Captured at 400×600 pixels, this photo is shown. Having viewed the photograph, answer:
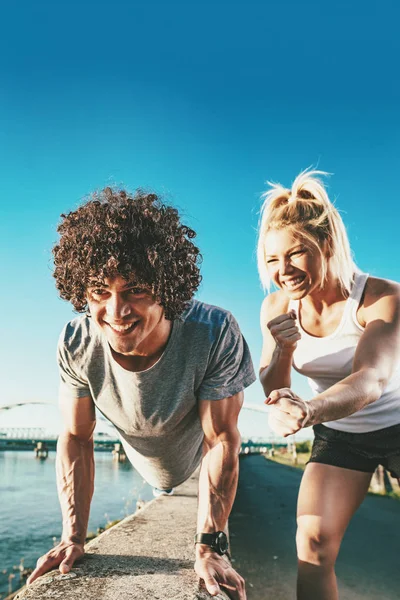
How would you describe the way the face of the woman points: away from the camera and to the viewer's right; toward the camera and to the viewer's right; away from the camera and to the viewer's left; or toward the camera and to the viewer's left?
toward the camera and to the viewer's left

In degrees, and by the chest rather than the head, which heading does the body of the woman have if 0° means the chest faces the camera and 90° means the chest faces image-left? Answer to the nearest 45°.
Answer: approximately 45°

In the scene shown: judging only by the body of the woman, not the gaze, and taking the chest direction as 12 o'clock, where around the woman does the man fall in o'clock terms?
The man is roughly at 1 o'clock from the woman.
